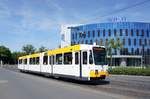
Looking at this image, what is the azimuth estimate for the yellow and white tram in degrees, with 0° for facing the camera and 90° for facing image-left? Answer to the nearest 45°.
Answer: approximately 315°

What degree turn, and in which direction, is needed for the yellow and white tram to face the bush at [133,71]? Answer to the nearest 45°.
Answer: approximately 90° to its left
